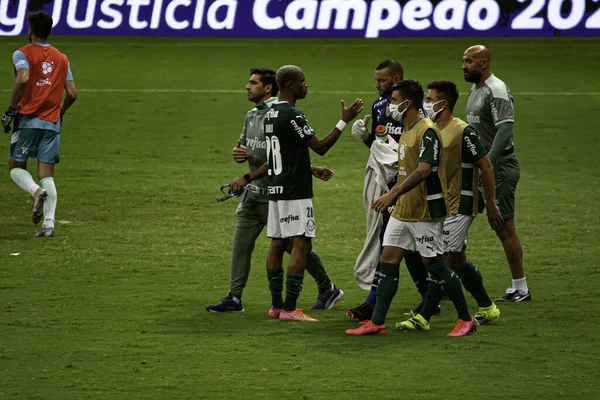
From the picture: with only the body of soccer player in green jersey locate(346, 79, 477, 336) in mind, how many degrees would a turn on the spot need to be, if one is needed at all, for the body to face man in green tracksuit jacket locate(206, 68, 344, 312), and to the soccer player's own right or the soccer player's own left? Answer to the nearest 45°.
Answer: approximately 45° to the soccer player's own right

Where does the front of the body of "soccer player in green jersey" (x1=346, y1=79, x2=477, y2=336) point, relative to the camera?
to the viewer's left

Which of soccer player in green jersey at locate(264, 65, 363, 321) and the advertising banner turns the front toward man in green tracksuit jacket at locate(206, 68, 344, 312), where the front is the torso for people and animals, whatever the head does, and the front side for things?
the advertising banner

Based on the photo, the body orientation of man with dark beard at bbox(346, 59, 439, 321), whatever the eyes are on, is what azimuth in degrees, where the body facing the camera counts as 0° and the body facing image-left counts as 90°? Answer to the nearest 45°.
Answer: approximately 45°

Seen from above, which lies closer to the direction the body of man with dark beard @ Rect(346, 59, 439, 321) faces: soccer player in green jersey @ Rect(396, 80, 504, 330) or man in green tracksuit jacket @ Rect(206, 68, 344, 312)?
the man in green tracksuit jacket

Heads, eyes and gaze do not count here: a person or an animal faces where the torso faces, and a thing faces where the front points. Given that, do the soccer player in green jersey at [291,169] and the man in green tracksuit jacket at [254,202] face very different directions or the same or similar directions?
very different directions

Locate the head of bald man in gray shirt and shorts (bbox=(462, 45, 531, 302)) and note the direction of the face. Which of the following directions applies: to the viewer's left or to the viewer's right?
to the viewer's left

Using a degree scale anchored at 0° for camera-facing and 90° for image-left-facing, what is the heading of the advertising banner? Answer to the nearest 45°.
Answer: approximately 0°

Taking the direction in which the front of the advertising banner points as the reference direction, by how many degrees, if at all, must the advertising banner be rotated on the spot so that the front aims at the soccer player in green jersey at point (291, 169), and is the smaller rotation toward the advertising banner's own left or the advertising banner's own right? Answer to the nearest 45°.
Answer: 0° — it already faces them
